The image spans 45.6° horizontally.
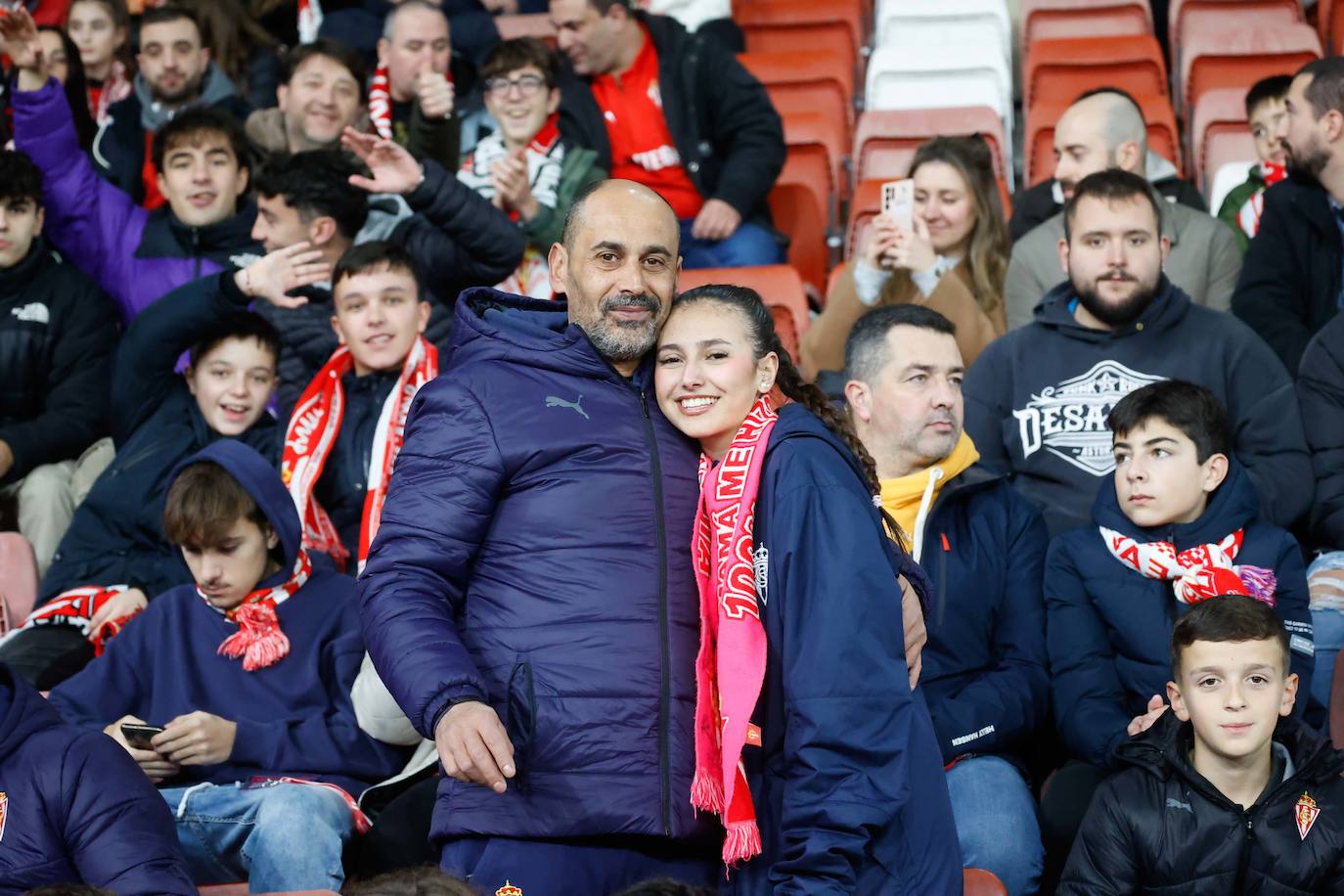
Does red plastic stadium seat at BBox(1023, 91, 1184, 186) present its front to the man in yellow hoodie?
yes

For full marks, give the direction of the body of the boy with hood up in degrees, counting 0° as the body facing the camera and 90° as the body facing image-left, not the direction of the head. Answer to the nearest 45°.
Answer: approximately 45°

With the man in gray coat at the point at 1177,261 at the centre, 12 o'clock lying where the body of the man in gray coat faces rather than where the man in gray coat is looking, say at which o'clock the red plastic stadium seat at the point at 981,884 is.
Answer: The red plastic stadium seat is roughly at 11 o'clock from the man in gray coat.

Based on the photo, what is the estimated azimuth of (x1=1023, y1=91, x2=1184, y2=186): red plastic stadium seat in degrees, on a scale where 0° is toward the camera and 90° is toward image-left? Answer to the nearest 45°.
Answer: approximately 0°

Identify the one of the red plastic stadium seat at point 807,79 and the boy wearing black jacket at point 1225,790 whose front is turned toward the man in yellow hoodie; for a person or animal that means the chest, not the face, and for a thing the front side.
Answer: the red plastic stadium seat

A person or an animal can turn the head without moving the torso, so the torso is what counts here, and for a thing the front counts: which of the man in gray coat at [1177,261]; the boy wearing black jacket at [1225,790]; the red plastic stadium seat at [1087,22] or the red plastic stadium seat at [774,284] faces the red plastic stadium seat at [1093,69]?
the red plastic stadium seat at [1087,22]

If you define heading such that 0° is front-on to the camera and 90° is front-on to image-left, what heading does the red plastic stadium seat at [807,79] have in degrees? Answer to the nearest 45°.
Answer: approximately 0°
